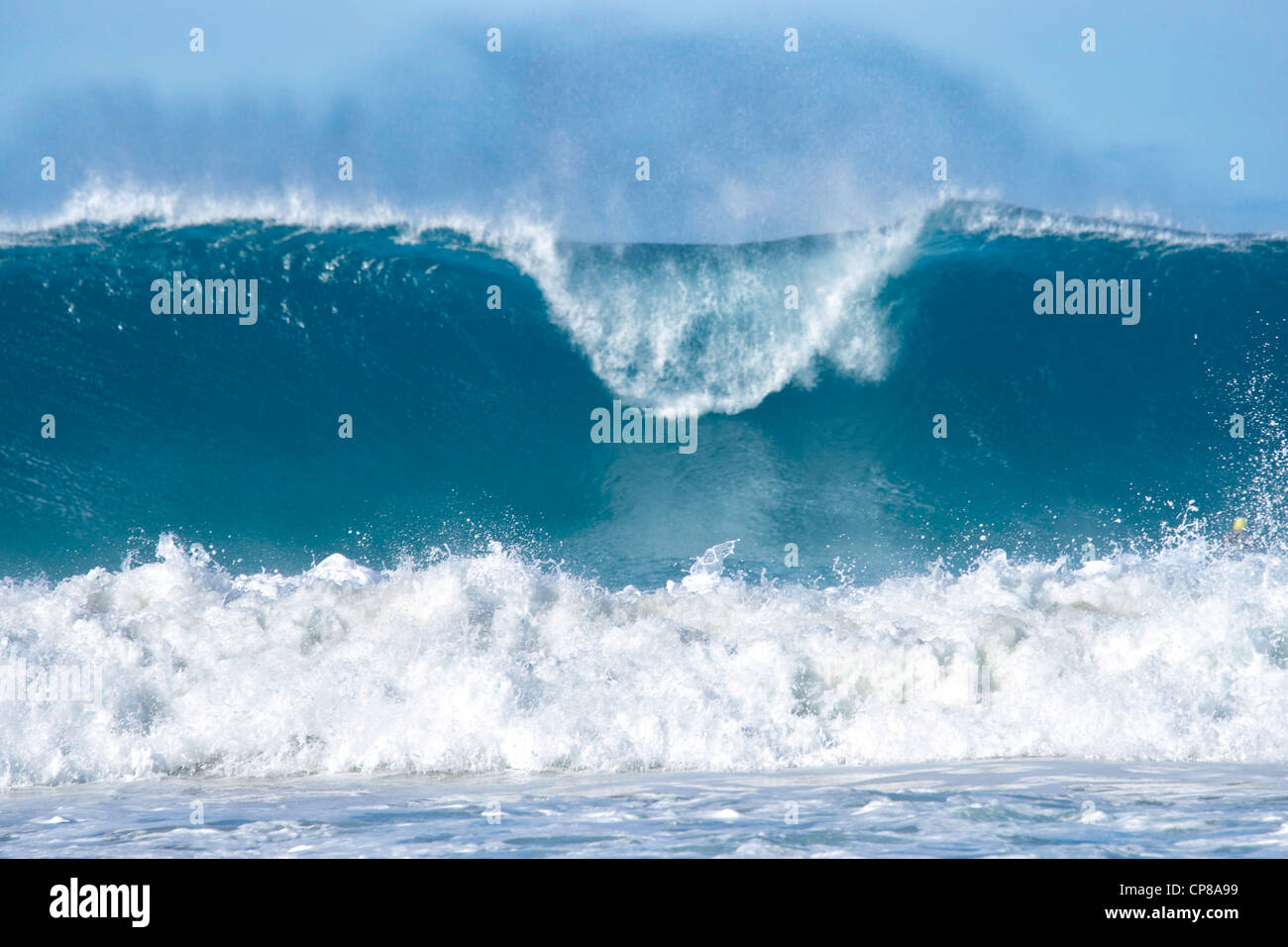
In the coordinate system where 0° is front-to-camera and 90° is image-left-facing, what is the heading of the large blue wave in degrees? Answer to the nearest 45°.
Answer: approximately 0°
